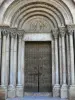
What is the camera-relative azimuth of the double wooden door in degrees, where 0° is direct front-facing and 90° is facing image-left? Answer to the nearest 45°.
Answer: approximately 0°

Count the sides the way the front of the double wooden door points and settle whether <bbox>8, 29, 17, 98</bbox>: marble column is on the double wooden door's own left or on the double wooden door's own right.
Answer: on the double wooden door's own right

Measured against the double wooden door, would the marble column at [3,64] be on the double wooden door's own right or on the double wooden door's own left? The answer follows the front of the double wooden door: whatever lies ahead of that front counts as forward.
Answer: on the double wooden door's own right

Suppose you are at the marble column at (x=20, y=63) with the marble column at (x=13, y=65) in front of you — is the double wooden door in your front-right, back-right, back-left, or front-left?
back-left

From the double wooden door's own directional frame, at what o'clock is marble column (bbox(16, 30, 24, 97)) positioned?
The marble column is roughly at 2 o'clock from the double wooden door.
